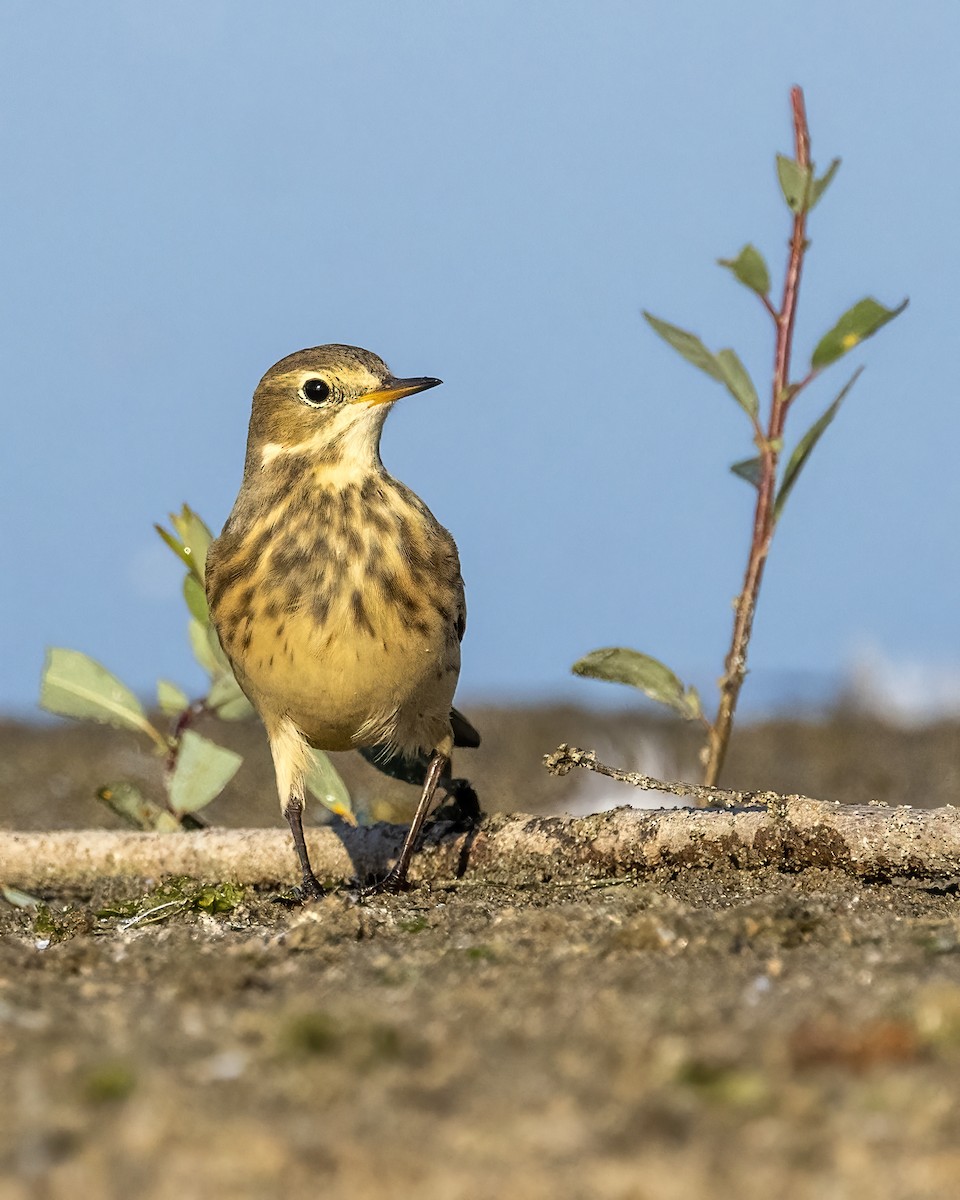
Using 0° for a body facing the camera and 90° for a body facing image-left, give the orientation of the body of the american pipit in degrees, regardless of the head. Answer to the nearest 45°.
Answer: approximately 0°

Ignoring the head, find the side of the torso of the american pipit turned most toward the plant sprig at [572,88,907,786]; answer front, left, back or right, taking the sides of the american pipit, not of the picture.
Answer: left

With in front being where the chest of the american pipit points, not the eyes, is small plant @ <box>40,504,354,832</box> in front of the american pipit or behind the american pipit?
behind
